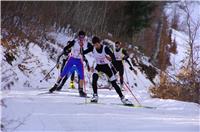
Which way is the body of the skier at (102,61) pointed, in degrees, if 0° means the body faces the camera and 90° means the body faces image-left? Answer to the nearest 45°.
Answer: approximately 0°
